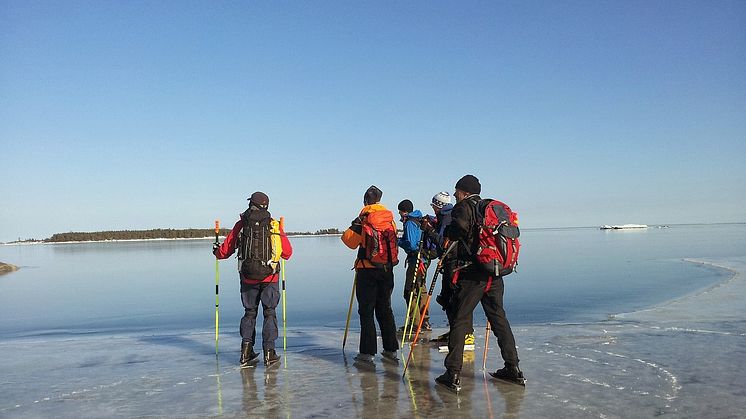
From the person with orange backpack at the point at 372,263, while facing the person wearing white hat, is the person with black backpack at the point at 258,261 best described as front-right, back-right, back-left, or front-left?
back-left

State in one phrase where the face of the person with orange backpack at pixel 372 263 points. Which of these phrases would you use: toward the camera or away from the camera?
away from the camera

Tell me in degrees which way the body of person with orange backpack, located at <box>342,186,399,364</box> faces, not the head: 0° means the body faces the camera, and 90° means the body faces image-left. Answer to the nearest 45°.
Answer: approximately 135°

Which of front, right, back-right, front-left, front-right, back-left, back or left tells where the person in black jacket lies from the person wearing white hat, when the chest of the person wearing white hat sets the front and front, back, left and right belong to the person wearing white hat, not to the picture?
left

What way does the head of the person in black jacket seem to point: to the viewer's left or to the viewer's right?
to the viewer's left

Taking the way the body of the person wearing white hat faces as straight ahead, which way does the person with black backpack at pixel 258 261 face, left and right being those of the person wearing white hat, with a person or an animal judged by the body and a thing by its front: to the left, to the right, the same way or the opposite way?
to the right

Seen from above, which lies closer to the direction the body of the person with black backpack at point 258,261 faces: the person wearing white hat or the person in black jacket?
the person wearing white hat

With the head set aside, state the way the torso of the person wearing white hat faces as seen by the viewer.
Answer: to the viewer's left

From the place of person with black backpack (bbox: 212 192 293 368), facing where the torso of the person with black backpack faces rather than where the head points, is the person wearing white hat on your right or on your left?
on your right

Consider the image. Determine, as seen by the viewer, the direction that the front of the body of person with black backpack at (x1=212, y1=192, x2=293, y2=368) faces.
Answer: away from the camera

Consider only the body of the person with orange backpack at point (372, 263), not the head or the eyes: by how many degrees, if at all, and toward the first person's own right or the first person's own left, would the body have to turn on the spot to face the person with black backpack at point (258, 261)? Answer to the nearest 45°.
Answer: approximately 45° to the first person's own left

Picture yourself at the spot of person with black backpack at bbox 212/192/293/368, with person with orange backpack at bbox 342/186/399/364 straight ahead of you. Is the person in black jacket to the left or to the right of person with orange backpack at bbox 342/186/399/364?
right
